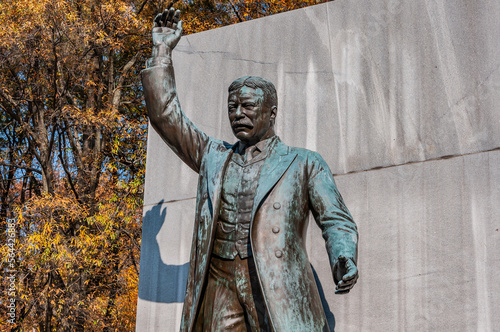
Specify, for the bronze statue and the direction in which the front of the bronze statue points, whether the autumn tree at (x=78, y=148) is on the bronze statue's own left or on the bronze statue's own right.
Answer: on the bronze statue's own right

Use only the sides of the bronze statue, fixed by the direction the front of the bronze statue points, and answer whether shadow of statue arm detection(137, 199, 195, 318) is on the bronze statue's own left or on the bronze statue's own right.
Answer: on the bronze statue's own right

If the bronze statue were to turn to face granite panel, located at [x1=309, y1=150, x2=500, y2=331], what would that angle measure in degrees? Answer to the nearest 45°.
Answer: approximately 180°

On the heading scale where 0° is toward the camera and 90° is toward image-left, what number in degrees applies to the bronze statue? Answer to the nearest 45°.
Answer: approximately 45°
